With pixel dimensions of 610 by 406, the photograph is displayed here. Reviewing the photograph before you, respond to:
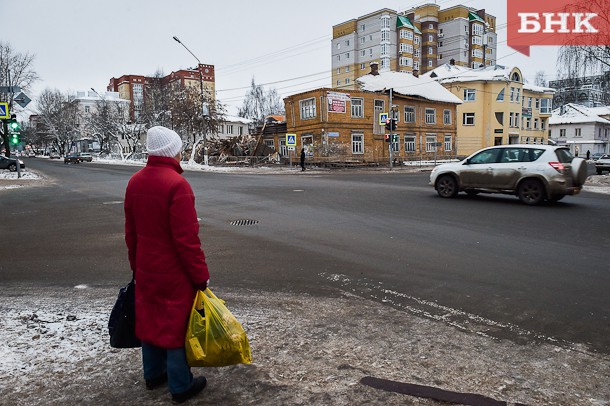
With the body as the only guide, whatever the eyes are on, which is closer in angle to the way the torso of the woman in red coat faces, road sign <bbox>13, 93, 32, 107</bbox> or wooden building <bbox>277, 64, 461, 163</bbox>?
the wooden building

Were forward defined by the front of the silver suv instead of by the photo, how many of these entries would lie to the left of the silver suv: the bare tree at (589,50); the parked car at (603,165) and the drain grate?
1

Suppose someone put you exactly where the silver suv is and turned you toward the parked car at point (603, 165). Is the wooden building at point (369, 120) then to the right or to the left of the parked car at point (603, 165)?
left

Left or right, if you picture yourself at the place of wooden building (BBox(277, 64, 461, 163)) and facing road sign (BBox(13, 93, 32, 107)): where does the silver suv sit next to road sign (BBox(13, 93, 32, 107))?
left

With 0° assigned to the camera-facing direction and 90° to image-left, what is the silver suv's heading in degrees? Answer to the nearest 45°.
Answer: approximately 135°

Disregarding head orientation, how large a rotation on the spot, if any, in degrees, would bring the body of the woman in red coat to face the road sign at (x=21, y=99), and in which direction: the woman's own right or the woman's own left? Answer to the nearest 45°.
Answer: approximately 45° to the woman's own left

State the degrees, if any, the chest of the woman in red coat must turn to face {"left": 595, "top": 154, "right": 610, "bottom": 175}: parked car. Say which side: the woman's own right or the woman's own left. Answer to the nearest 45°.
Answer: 0° — they already face it

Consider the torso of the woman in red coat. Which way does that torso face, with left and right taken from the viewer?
facing away from the viewer and to the right of the viewer

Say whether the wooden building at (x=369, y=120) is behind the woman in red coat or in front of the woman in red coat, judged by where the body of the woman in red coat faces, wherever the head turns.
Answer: in front

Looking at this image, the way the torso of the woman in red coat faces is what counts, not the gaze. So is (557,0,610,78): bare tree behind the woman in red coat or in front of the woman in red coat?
in front
